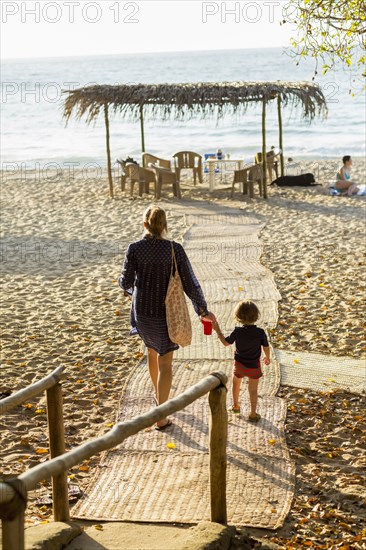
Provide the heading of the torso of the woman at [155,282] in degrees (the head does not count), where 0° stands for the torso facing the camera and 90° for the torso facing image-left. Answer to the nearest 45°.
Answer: approximately 180°

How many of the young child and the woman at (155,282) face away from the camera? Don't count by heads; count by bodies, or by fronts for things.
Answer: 2

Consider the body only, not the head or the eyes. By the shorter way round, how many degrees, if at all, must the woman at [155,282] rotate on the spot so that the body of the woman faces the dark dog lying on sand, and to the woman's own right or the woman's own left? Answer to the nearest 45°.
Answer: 0° — they already face it

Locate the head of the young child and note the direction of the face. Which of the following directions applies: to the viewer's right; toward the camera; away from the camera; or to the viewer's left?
away from the camera

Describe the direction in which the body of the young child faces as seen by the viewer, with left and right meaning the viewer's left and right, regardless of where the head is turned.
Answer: facing away from the viewer

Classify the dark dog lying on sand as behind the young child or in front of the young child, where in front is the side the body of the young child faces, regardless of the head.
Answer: in front

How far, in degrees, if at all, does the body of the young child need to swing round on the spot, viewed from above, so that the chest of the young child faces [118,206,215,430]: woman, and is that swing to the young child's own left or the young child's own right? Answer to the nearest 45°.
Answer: approximately 90° to the young child's own left
